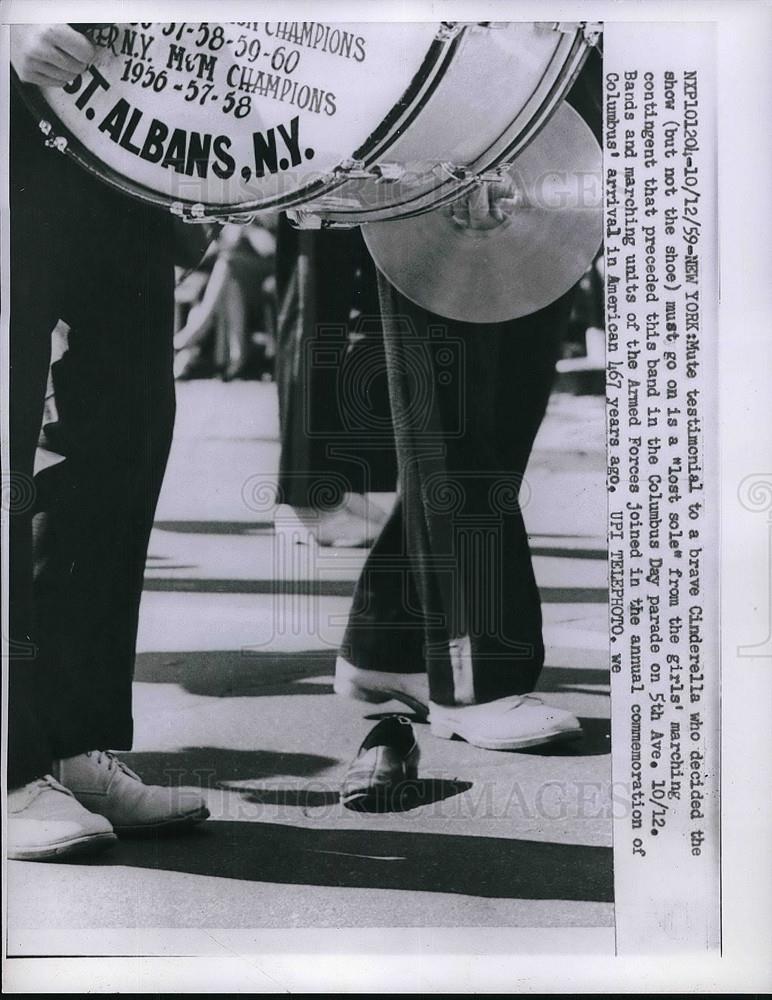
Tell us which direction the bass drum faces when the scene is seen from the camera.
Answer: facing the viewer and to the left of the viewer
